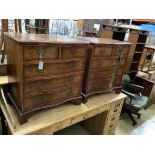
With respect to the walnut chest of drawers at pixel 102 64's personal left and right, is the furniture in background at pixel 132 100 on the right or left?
on its left

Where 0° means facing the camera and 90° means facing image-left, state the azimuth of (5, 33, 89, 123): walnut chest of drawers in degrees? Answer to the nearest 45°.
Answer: approximately 315°

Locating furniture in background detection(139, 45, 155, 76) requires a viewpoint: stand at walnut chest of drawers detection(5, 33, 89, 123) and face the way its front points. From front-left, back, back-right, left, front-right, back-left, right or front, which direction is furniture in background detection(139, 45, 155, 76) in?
left

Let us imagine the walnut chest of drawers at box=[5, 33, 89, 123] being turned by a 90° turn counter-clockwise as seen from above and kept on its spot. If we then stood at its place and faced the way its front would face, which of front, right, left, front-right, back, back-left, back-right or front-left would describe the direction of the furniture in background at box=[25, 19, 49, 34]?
front-left

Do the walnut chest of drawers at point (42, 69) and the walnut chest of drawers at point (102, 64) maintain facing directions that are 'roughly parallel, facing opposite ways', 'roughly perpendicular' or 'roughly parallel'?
roughly parallel

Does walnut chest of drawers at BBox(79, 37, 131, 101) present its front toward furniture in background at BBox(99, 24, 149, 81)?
no

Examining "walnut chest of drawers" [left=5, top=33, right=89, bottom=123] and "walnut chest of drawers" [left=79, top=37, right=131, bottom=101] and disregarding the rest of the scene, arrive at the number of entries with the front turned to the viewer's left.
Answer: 0

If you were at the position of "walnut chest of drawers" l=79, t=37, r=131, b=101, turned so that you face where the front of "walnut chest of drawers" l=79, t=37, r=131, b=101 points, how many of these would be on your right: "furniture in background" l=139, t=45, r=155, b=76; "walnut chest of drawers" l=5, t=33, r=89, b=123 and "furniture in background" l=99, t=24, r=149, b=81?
1

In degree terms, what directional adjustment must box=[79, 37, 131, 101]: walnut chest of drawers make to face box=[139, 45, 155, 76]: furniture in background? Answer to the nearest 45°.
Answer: approximately 90° to its left

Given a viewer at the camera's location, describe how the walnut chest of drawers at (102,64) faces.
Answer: facing the viewer and to the right of the viewer

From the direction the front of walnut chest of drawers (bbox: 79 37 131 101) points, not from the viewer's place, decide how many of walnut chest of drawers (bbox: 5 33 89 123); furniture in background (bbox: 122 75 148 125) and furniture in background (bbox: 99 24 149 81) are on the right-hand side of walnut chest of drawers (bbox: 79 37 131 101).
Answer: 1

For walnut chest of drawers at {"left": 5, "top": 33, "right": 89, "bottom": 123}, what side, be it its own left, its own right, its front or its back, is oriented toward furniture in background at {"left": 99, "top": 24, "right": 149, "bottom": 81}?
left

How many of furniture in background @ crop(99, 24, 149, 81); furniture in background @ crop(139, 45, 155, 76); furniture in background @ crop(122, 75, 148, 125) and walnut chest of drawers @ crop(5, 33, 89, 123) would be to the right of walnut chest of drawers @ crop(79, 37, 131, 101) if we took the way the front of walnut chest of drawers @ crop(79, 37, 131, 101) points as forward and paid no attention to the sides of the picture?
1

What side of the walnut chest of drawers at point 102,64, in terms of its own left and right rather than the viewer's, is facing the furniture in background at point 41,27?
back

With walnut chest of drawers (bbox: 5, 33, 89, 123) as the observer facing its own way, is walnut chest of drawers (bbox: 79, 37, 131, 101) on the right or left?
on its left

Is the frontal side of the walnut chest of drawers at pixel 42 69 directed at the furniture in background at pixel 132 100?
no

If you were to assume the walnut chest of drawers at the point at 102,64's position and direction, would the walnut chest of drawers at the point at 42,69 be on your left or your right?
on your right
